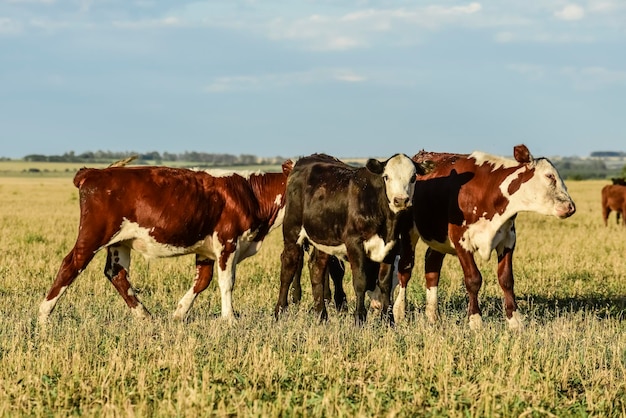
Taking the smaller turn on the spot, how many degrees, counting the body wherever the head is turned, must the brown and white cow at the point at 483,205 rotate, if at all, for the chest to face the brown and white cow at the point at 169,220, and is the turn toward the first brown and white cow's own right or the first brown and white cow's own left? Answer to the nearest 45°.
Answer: approximately 135° to the first brown and white cow's own right

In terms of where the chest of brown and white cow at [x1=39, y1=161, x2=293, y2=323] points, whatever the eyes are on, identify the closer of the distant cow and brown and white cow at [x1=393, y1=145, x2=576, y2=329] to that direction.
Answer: the brown and white cow

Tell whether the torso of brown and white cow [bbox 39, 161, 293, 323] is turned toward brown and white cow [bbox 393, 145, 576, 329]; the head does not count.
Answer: yes

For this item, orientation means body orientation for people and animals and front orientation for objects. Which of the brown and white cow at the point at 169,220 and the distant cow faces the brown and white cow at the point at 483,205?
the brown and white cow at the point at 169,220

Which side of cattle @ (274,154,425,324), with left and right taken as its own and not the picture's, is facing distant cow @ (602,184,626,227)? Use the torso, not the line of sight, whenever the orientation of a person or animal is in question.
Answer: left

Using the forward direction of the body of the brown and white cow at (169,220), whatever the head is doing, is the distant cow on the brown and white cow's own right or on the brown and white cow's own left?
on the brown and white cow's own left

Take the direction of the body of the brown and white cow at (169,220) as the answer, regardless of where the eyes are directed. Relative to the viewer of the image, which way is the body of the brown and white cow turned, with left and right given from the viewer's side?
facing to the right of the viewer

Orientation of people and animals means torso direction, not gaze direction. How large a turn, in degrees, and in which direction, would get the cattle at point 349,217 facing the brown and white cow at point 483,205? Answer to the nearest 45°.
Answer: approximately 45° to its left
